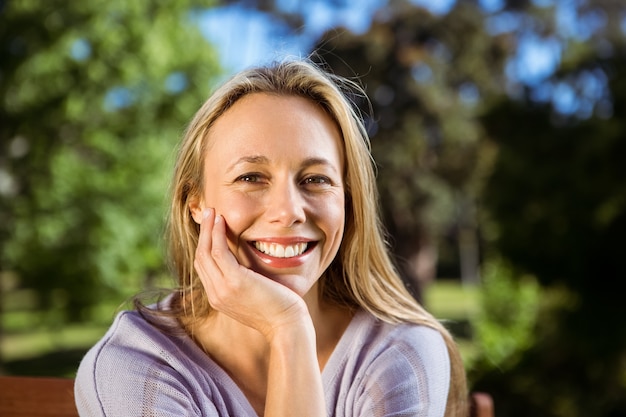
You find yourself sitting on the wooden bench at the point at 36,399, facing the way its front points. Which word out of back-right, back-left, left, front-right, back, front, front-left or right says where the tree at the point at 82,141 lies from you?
back

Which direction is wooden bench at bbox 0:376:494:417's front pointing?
toward the camera

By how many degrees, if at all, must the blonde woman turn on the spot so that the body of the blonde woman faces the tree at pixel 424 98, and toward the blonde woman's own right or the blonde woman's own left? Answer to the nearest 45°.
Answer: approximately 180°

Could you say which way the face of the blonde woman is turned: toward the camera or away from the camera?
toward the camera

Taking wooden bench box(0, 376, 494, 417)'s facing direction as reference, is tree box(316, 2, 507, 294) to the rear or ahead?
to the rear

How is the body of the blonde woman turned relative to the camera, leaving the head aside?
toward the camera
